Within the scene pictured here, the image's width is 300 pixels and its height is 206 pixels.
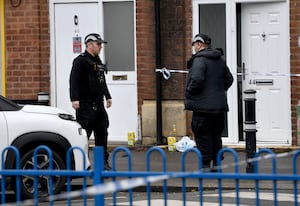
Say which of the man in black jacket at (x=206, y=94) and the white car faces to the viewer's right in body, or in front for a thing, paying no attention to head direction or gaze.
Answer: the white car

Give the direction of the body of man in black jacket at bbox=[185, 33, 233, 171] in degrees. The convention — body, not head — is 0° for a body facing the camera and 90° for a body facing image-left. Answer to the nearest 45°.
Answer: approximately 135°

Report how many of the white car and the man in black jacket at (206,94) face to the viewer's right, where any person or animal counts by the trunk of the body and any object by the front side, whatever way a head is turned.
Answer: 1

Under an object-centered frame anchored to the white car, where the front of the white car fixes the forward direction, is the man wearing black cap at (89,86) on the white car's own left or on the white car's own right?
on the white car's own left

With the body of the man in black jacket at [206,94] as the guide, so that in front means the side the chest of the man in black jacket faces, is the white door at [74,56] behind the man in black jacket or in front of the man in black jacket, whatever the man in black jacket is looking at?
in front

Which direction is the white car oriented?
to the viewer's right

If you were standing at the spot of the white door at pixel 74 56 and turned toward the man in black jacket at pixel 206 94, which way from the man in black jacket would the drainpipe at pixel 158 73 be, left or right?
left

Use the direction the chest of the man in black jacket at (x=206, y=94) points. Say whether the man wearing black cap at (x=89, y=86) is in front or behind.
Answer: in front
